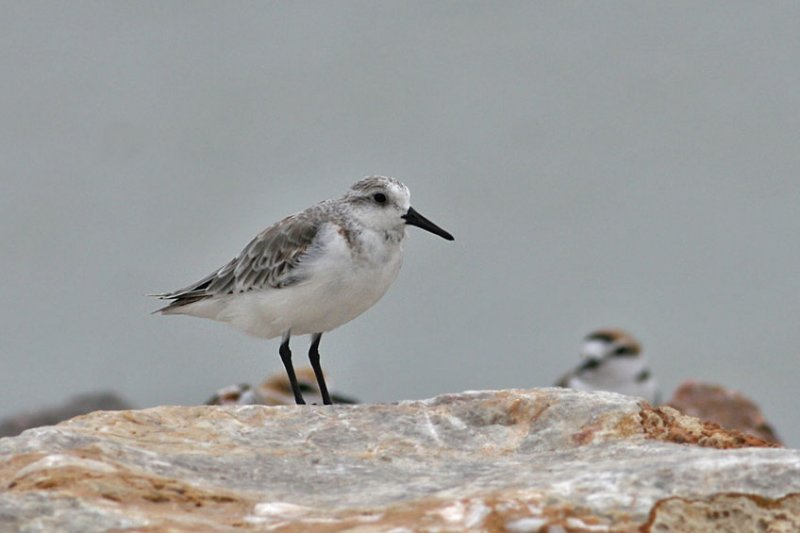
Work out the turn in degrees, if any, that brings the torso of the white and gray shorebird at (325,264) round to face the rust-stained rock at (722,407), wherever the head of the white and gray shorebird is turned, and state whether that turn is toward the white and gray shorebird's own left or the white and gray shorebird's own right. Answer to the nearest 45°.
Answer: approximately 45° to the white and gray shorebird's own left

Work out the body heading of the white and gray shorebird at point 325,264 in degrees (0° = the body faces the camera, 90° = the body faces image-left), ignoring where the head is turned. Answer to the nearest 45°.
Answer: approximately 270°

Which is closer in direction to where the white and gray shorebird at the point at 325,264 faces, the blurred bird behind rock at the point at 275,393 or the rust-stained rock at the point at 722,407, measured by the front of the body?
the rust-stained rock

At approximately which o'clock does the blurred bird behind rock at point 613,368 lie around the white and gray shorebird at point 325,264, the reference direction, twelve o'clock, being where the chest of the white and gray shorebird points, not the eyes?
The blurred bird behind rock is roughly at 10 o'clock from the white and gray shorebird.

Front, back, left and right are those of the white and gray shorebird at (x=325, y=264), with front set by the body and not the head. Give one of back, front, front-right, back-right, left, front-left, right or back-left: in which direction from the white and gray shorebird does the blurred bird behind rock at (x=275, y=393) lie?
left

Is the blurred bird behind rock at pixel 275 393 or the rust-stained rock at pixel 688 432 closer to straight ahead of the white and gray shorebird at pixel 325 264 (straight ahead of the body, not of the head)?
the rust-stained rock

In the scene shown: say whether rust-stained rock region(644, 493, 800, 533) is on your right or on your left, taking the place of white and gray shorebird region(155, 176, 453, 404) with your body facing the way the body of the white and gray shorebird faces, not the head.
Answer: on your right
